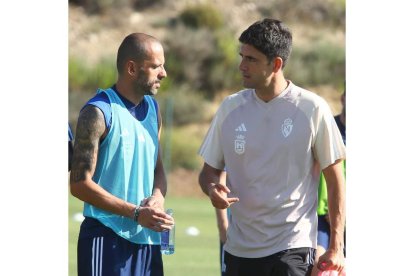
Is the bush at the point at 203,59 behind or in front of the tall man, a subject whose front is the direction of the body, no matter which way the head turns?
behind

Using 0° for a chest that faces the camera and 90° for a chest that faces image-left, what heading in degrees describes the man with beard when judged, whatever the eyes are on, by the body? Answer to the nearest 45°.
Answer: approximately 315°

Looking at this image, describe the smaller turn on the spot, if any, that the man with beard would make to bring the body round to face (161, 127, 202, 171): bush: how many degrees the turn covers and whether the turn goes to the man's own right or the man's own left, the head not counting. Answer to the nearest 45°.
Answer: approximately 135° to the man's own left

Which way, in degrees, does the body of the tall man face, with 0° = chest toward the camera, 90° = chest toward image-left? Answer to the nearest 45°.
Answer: approximately 0°

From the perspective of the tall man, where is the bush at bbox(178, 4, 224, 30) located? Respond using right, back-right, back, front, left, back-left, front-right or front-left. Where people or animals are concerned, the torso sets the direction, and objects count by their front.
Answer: back

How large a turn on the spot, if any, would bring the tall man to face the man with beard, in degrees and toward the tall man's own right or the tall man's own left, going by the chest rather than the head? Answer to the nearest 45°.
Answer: approximately 90° to the tall man's own right

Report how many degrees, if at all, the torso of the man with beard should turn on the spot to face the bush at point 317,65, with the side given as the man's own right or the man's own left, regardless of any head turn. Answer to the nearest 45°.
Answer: approximately 135° to the man's own left

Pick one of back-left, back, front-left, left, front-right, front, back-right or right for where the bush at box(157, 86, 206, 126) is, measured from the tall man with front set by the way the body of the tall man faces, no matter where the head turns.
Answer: back

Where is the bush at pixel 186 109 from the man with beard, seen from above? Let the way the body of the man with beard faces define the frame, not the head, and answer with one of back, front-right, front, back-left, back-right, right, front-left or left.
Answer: back-left

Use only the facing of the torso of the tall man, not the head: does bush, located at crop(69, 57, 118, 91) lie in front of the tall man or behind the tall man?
behind

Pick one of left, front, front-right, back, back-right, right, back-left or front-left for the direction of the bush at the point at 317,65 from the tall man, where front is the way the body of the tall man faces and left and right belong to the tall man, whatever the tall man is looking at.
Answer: back
